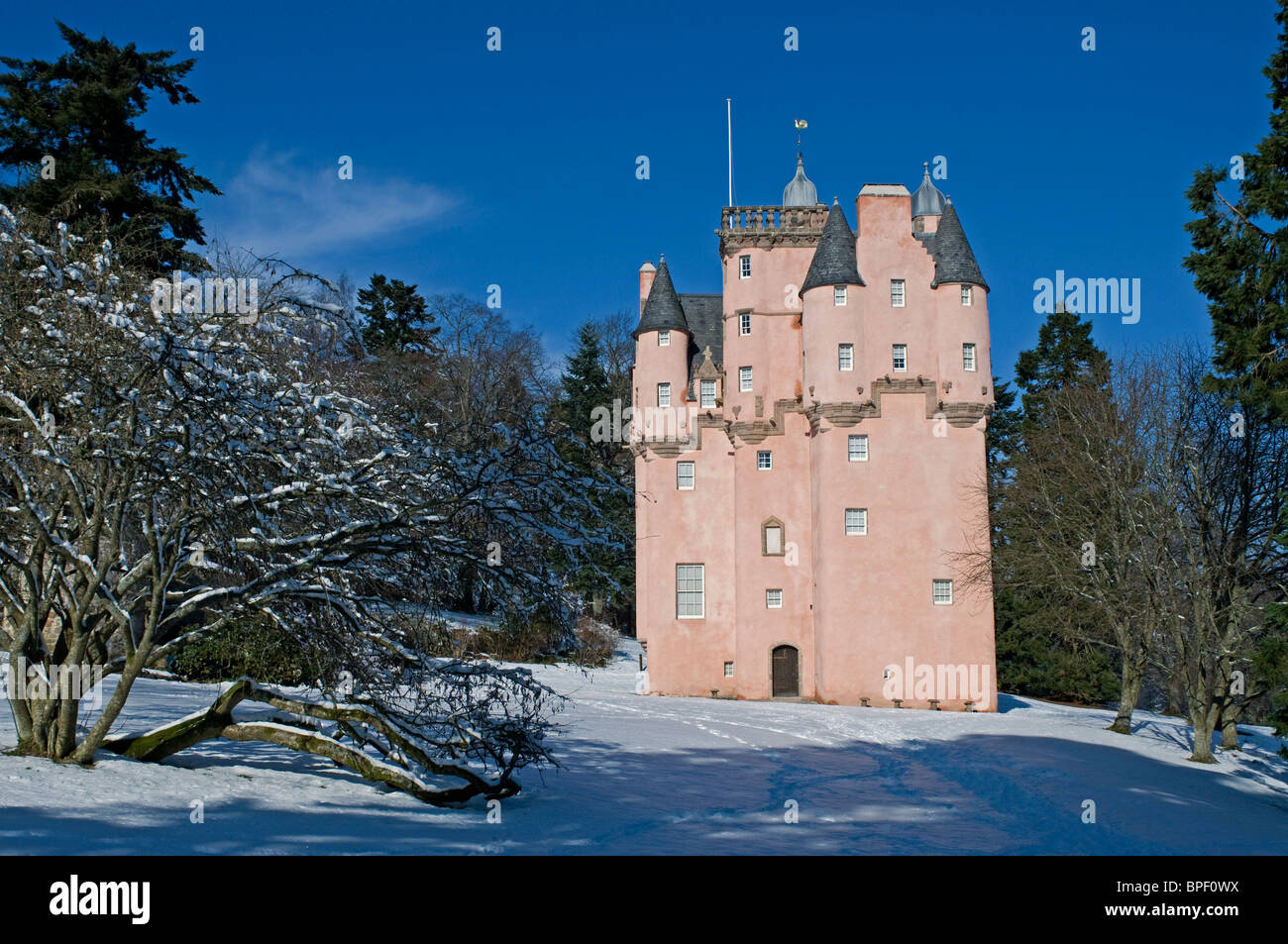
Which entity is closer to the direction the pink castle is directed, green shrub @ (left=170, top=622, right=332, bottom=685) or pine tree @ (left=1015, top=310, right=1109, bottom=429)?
the green shrub

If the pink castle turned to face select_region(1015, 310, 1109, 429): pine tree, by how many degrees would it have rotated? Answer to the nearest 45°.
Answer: approximately 135° to its left

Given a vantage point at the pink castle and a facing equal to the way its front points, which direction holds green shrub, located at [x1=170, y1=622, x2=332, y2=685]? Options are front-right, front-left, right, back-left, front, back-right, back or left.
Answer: front-right

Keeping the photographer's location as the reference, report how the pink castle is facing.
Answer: facing the viewer

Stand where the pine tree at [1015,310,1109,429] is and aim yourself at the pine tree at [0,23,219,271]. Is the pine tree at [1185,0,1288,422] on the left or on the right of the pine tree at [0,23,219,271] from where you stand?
left

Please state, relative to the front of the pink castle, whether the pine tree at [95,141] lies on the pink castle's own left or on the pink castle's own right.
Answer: on the pink castle's own right

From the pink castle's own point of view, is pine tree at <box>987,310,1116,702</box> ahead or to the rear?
to the rear
